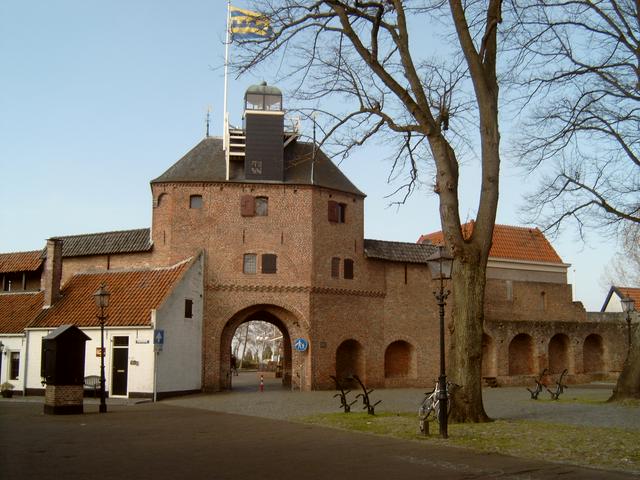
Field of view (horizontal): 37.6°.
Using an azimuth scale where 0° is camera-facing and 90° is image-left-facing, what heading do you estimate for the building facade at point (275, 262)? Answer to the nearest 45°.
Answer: approximately 0°

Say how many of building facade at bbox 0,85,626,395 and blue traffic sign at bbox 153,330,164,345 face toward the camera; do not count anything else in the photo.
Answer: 2

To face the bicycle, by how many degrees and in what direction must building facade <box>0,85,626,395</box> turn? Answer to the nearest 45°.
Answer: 0° — it already faces it

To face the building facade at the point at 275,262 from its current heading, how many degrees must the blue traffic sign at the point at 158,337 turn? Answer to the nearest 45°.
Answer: approximately 135° to its left

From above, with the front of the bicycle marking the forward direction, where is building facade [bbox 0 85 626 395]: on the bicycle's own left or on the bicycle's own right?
on the bicycle's own right

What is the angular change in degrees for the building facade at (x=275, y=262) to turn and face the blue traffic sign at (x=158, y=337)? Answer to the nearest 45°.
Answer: approximately 45° to its right
